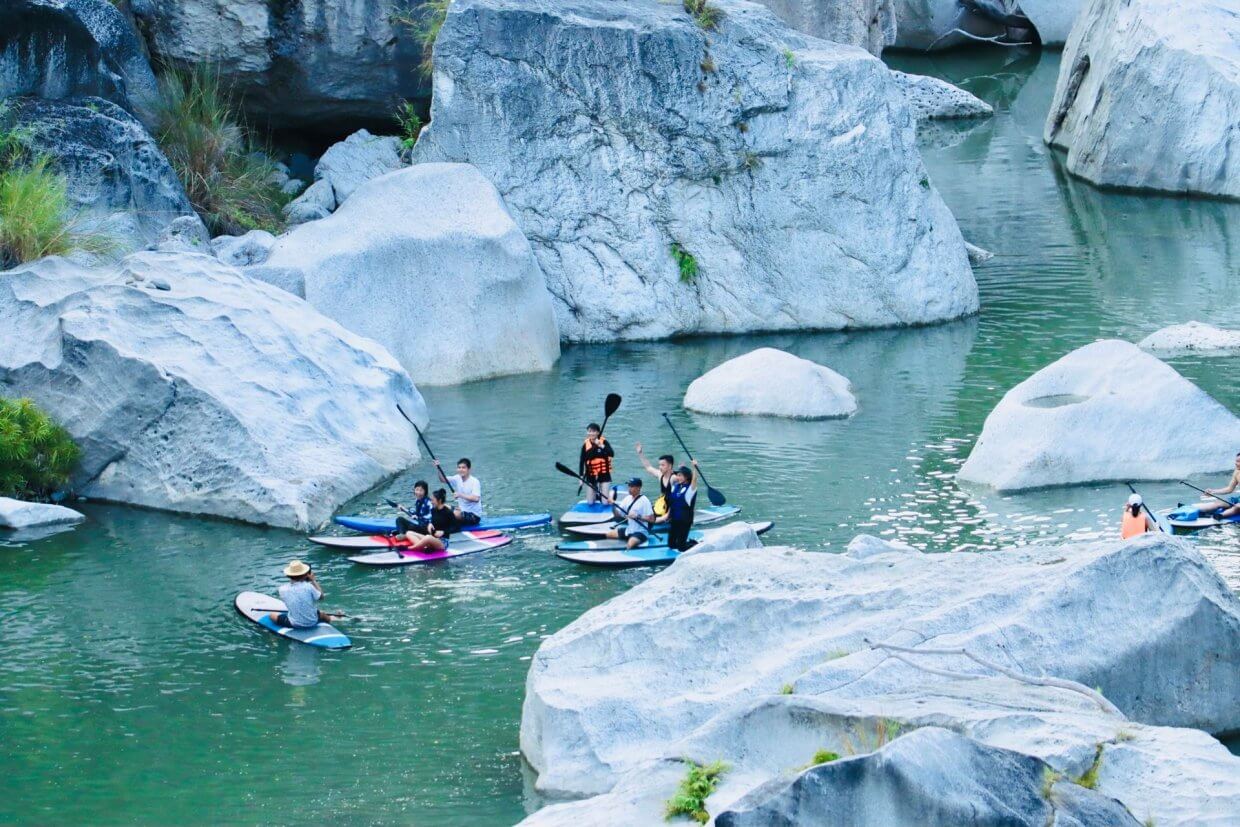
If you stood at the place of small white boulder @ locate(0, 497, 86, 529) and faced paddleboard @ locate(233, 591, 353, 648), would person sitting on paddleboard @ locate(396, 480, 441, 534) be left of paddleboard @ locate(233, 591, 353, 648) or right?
left

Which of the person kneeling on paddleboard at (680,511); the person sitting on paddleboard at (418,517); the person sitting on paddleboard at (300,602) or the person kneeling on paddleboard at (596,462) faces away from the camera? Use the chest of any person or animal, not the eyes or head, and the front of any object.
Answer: the person sitting on paddleboard at (300,602)

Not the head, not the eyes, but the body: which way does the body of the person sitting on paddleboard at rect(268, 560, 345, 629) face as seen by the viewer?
away from the camera

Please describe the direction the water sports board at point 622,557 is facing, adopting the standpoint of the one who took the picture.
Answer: facing to the left of the viewer

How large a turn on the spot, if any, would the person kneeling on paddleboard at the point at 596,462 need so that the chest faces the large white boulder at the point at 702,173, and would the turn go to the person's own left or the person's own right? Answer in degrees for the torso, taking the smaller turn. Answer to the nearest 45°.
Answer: approximately 180°
